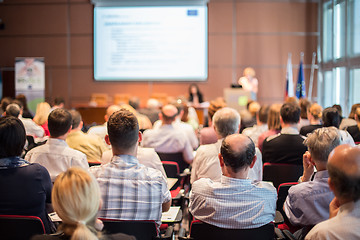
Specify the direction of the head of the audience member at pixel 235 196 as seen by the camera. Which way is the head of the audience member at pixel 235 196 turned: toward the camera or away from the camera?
away from the camera

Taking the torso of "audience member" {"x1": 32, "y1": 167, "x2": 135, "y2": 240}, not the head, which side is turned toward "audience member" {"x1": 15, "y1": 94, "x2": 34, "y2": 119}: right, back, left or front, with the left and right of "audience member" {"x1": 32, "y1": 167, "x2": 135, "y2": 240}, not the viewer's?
front

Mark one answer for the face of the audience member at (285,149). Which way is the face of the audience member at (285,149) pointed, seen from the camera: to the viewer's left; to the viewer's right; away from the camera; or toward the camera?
away from the camera

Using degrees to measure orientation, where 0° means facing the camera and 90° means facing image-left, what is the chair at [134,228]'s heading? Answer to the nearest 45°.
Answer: approximately 180°

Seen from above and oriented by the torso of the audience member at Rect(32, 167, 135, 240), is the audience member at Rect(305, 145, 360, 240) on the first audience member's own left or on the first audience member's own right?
on the first audience member's own right

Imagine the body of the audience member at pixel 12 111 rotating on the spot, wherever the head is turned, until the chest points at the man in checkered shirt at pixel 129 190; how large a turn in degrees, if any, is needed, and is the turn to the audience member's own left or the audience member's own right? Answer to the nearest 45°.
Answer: approximately 180°

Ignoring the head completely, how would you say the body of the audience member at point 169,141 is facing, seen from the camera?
away from the camera

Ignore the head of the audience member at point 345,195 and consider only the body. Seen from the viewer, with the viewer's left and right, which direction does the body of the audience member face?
facing away from the viewer and to the left of the viewer

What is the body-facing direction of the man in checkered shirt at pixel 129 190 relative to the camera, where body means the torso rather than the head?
away from the camera

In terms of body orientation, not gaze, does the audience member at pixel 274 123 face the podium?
yes

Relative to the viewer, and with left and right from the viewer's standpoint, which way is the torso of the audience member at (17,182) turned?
facing away from the viewer

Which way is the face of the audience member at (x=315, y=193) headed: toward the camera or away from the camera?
away from the camera

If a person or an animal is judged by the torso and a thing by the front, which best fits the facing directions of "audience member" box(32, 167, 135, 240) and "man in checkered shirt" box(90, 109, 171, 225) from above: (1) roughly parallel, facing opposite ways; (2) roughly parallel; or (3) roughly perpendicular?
roughly parallel
